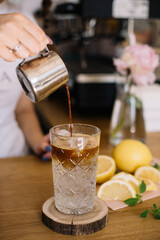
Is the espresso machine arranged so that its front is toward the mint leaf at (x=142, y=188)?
yes

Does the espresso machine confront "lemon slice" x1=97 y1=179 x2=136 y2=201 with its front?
yes

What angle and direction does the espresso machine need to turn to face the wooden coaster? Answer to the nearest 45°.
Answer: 0° — it already faces it

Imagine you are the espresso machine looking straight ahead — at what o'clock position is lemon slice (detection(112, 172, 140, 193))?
The lemon slice is roughly at 12 o'clock from the espresso machine.

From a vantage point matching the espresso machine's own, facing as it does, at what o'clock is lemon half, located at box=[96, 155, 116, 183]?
The lemon half is roughly at 12 o'clock from the espresso machine.

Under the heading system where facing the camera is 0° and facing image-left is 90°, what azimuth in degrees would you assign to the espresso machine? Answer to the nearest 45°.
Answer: approximately 0°

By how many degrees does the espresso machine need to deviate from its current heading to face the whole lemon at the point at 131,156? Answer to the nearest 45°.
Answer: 0° — it already faces it
